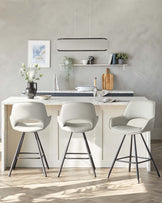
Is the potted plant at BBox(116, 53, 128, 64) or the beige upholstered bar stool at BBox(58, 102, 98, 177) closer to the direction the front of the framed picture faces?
the beige upholstered bar stool

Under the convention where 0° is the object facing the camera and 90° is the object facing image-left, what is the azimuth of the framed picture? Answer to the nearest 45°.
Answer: approximately 0°

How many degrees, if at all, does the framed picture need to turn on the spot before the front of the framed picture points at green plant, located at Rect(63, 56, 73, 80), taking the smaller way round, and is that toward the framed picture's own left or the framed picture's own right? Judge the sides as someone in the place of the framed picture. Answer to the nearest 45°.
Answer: approximately 90° to the framed picture's own left

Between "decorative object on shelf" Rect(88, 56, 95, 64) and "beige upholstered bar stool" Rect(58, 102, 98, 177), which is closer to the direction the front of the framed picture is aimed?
the beige upholstered bar stool

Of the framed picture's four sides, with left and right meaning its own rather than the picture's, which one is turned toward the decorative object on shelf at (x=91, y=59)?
left

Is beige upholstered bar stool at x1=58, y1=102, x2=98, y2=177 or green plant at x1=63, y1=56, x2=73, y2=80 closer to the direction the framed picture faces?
the beige upholstered bar stool

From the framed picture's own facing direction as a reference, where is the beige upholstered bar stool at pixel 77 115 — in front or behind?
in front

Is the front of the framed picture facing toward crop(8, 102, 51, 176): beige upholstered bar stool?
yes

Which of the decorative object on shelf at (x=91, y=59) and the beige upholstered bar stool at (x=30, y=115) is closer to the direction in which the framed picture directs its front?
the beige upholstered bar stool

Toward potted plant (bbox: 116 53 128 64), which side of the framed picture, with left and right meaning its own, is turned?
left
